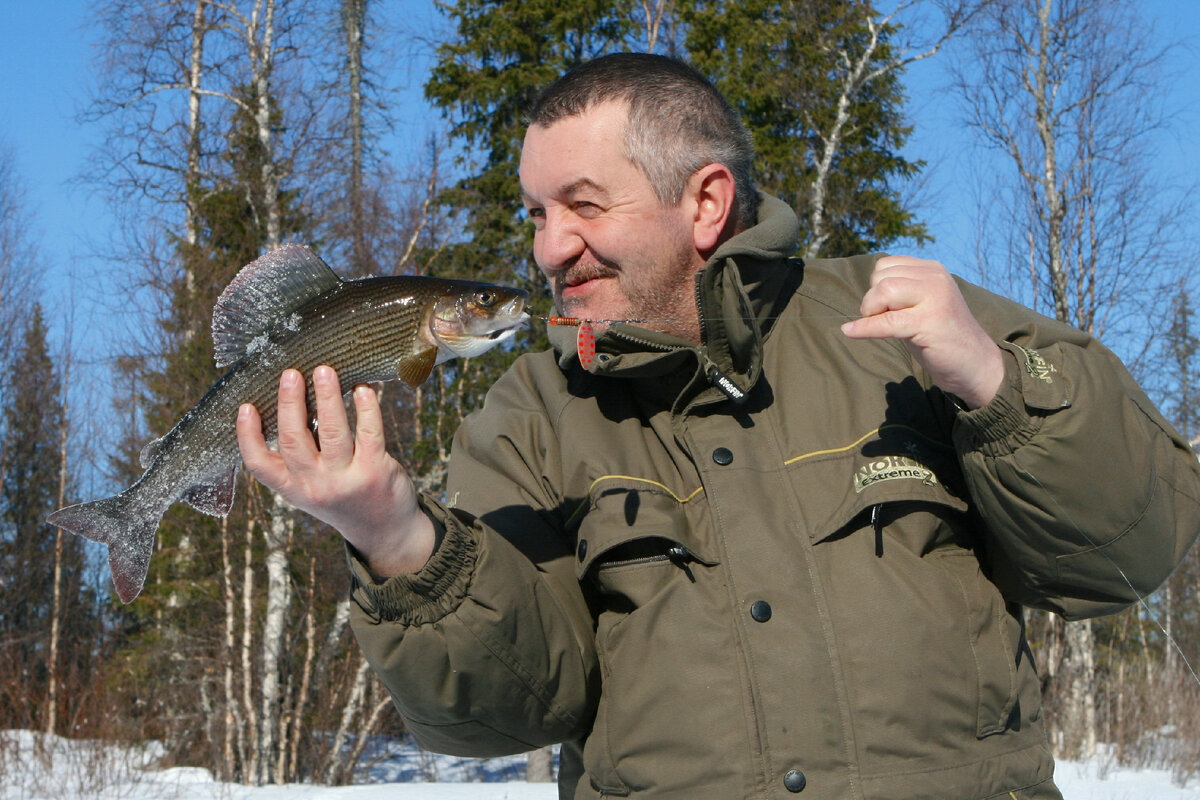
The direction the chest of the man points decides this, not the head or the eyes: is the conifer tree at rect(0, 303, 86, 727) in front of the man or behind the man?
behind

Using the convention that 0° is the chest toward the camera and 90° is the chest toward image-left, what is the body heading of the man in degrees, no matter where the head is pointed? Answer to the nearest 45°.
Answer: approximately 0°

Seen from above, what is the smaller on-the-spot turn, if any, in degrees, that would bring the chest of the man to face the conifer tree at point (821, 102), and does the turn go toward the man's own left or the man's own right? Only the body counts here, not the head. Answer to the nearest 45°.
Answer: approximately 180°

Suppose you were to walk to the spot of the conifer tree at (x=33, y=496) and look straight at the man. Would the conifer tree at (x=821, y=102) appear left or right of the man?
left

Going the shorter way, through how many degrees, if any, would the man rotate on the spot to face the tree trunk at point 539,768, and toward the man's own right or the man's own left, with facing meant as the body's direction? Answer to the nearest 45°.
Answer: approximately 180°
